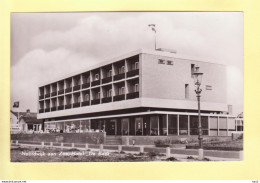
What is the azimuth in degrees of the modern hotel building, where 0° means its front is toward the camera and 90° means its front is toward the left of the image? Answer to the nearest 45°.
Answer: approximately 45°

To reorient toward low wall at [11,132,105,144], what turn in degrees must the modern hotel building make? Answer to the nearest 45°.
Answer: approximately 45° to its right

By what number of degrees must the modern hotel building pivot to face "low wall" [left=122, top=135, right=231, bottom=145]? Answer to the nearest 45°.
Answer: approximately 45° to its left
